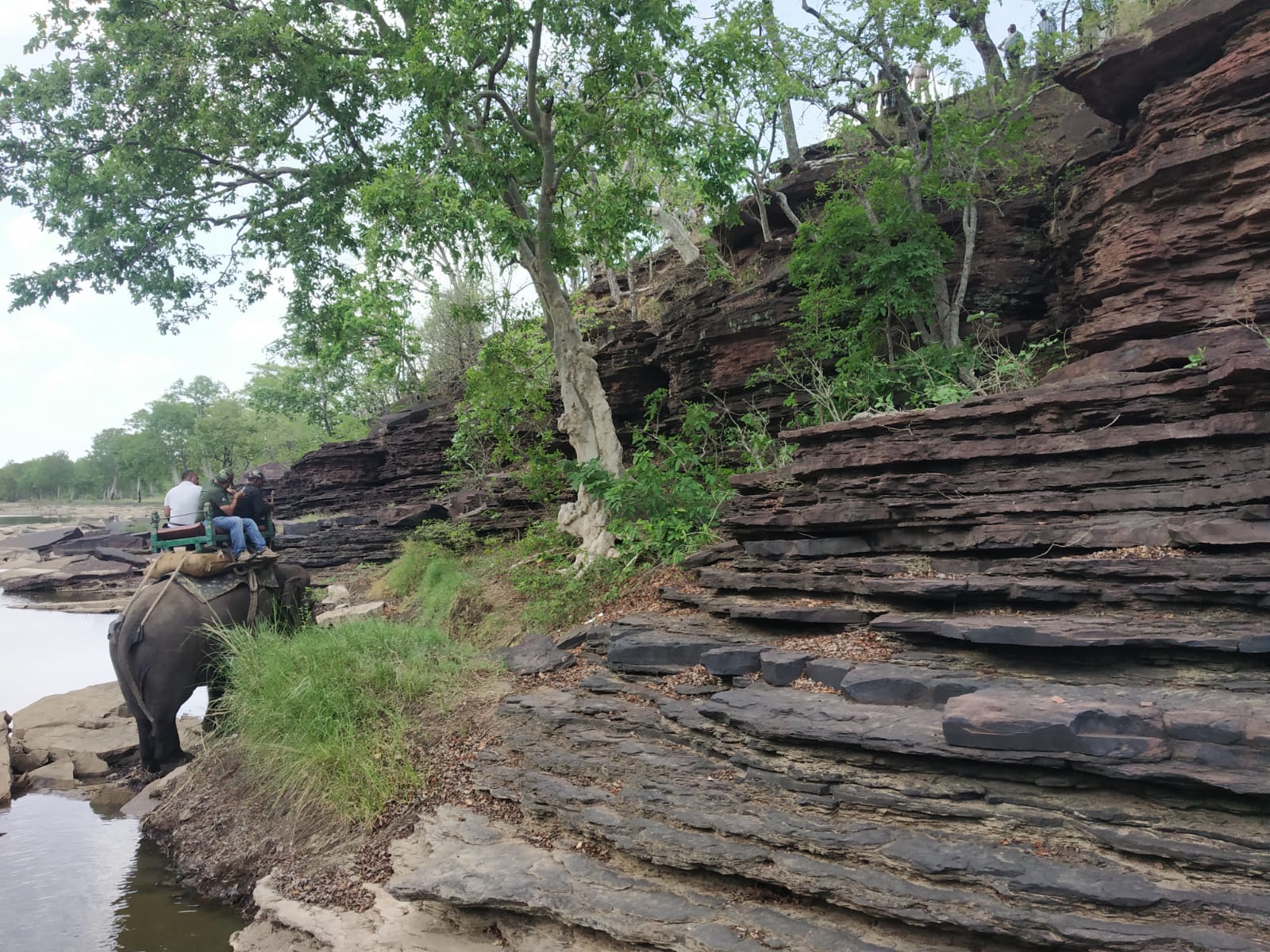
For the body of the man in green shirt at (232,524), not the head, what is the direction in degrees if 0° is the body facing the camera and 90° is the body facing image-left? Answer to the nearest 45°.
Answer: approximately 270°

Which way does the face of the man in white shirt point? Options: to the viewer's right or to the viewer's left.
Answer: to the viewer's right

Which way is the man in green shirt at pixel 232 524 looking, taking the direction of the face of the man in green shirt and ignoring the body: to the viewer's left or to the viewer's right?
to the viewer's right

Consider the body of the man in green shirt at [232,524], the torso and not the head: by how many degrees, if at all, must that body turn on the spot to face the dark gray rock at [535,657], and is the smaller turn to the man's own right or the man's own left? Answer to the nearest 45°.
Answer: approximately 45° to the man's own right

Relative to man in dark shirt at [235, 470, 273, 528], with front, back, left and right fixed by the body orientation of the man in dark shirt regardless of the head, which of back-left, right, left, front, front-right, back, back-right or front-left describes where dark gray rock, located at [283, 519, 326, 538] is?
front-left

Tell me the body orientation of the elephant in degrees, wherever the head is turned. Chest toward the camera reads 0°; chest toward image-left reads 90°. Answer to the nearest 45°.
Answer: approximately 225°

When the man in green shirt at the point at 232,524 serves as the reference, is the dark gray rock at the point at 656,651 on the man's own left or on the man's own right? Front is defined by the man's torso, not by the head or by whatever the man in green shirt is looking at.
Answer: on the man's own right

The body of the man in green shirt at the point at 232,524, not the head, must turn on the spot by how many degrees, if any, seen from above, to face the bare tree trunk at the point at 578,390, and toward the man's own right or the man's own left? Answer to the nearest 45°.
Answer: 0° — they already face it

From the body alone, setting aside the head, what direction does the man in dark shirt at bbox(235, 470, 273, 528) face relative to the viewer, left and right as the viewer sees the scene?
facing away from the viewer and to the right of the viewer
